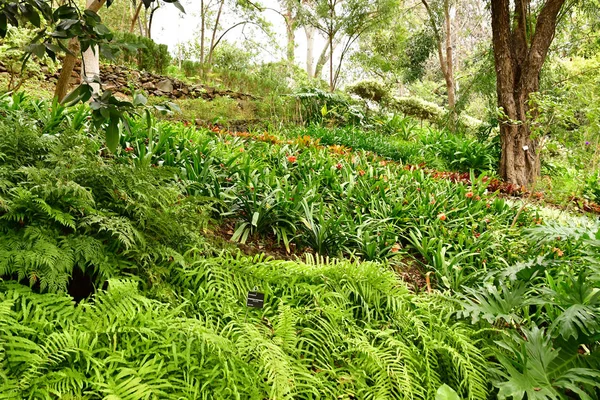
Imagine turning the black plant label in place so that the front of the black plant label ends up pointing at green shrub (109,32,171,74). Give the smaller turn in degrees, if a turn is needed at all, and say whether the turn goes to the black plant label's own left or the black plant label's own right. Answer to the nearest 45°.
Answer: approximately 180°

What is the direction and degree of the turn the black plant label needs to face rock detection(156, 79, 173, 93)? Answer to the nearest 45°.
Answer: approximately 180°

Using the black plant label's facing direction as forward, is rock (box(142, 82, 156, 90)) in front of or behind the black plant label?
behind

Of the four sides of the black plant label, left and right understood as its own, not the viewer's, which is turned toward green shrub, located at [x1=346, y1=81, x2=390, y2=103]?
back

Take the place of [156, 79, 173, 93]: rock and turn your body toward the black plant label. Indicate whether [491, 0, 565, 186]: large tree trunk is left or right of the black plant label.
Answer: left

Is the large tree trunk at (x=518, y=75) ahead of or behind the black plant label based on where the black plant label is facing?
behind

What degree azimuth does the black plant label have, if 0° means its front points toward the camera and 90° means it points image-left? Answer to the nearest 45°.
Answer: approximately 0°

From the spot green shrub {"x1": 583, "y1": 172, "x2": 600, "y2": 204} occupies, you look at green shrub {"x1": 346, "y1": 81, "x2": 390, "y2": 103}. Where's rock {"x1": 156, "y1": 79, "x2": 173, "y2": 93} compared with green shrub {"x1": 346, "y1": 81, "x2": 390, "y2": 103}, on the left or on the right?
left

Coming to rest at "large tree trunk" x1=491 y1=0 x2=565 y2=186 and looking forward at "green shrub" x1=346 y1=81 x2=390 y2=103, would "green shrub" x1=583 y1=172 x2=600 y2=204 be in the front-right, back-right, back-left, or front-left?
back-right
